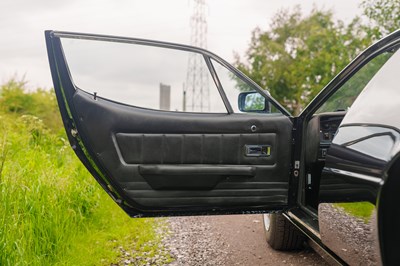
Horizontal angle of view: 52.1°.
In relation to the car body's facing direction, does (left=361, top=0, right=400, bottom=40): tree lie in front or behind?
in front

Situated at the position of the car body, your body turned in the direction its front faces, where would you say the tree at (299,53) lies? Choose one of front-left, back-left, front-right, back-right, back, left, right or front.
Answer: front

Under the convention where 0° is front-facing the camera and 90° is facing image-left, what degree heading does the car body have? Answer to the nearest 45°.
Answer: approximately 180°
